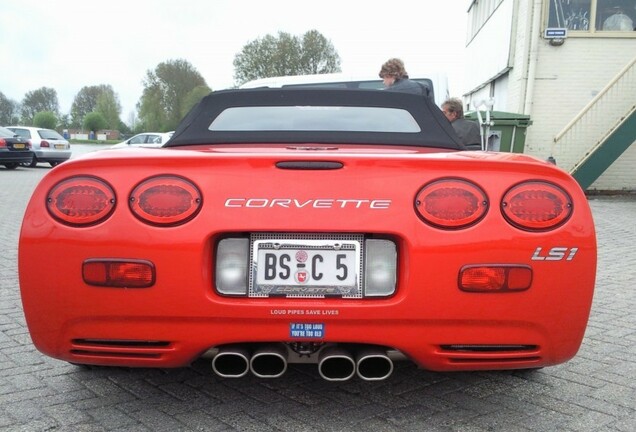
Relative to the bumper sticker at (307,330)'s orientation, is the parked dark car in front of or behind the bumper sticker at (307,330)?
behind

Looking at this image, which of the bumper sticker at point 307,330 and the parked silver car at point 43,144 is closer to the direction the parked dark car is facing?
the parked silver car

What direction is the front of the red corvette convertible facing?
away from the camera

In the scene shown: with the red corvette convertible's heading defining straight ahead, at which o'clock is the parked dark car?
The parked dark car is roughly at 11 o'clock from the red corvette convertible.

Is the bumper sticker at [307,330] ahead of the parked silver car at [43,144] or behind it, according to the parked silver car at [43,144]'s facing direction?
behind

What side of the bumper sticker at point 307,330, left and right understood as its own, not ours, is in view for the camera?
front

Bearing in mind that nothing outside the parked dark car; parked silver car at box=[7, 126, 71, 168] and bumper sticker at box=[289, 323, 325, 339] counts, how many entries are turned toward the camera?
1

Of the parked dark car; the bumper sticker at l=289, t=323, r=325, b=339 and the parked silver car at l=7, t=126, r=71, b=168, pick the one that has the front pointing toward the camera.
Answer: the bumper sticker

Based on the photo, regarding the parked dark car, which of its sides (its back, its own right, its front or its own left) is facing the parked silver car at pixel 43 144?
right

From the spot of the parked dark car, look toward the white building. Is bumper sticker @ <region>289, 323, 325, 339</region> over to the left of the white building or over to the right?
right

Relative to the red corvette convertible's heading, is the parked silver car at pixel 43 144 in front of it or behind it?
in front

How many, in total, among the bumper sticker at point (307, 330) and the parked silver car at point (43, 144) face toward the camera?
1
